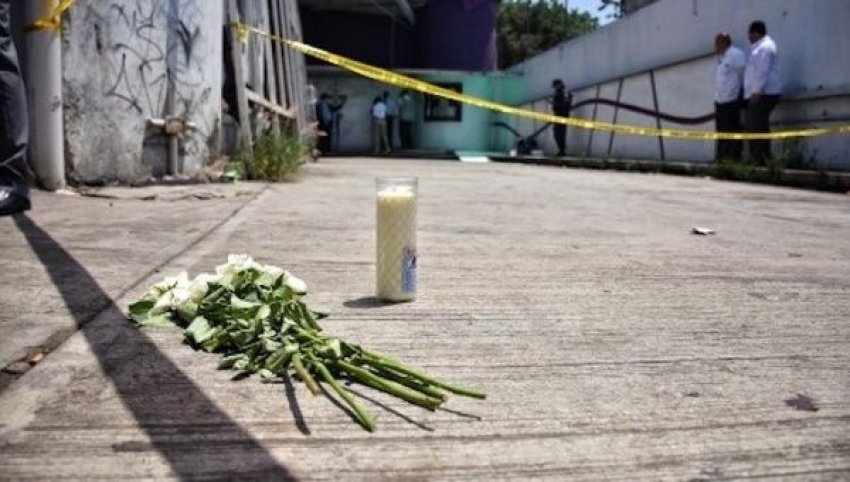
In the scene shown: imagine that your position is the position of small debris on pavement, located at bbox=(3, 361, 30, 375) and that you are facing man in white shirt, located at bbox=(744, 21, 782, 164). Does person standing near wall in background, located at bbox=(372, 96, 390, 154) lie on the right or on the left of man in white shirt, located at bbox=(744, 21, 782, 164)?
left

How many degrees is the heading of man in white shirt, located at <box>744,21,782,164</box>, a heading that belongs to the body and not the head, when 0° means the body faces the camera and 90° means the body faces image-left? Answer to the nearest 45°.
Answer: approximately 90°

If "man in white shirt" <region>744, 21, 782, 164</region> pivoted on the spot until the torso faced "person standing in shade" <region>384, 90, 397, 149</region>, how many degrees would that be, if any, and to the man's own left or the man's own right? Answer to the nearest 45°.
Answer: approximately 45° to the man's own right

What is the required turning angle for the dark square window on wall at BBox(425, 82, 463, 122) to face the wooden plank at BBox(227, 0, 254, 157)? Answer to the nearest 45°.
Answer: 0° — it already faces it

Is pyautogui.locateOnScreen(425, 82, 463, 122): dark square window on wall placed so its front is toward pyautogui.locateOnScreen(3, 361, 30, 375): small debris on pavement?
yes

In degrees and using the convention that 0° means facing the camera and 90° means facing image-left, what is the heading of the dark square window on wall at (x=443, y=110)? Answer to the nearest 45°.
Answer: approximately 0°

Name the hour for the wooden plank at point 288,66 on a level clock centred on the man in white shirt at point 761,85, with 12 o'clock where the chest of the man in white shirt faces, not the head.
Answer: The wooden plank is roughly at 12 o'clock from the man in white shirt.

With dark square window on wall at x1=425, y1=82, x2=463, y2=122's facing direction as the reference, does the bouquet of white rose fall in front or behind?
in front

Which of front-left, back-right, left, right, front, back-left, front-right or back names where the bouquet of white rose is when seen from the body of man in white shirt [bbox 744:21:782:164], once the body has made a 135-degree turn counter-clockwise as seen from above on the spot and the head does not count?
front-right

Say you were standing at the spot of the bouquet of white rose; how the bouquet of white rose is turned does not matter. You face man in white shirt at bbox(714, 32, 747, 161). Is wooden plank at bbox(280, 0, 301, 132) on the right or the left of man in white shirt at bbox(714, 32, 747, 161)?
left
